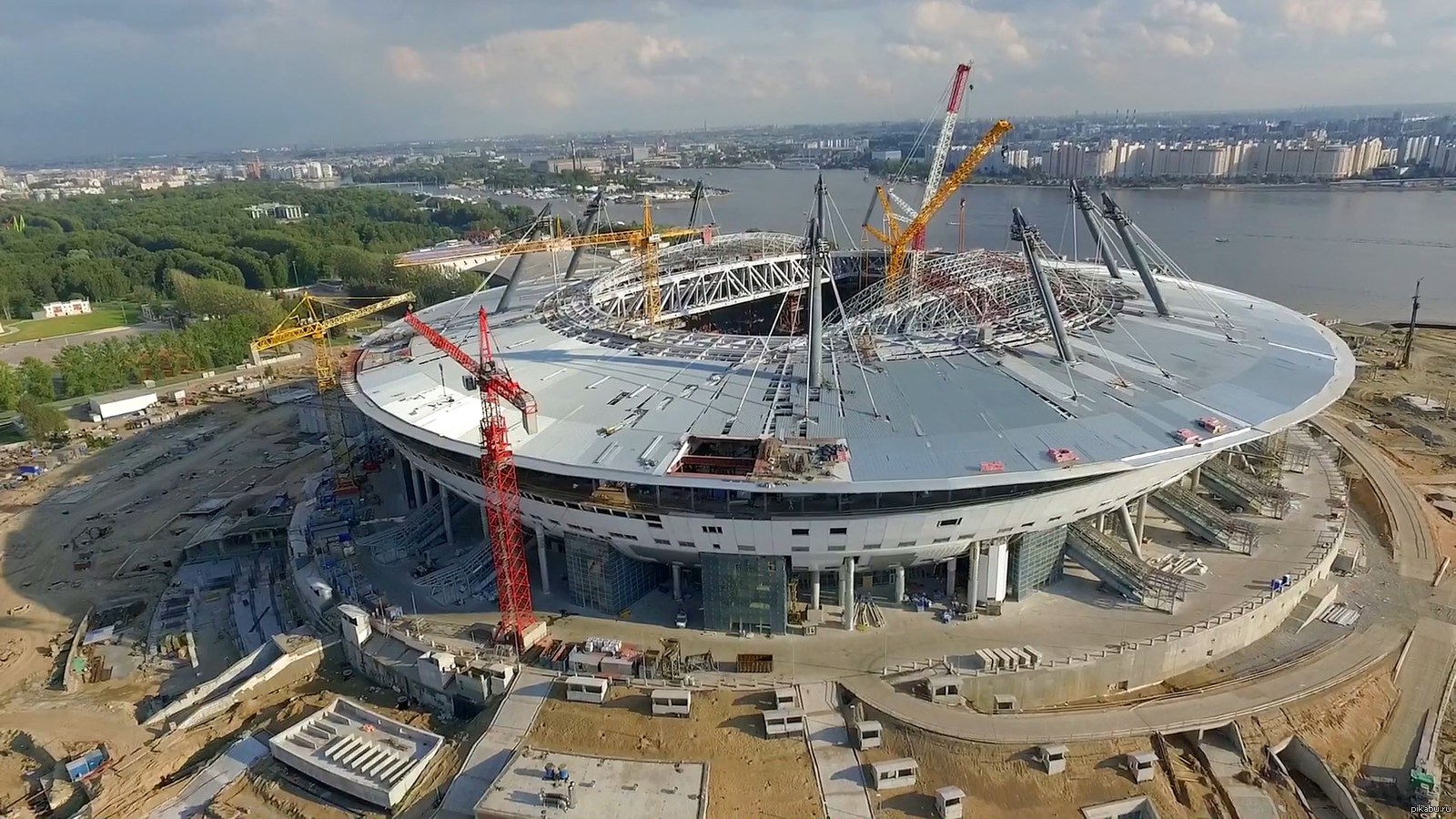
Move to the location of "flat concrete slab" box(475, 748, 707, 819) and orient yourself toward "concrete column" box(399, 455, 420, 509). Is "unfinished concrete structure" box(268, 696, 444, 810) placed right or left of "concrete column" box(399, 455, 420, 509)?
left

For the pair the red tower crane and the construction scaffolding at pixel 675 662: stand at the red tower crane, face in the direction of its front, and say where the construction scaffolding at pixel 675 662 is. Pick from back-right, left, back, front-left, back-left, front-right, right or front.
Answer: back

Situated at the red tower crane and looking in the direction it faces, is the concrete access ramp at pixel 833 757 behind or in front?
behind

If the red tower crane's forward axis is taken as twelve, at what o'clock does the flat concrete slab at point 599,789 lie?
The flat concrete slab is roughly at 7 o'clock from the red tower crane.

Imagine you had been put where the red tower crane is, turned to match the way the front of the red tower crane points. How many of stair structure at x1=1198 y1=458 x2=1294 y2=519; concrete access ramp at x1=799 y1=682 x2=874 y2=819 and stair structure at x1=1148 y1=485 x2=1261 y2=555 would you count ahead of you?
0

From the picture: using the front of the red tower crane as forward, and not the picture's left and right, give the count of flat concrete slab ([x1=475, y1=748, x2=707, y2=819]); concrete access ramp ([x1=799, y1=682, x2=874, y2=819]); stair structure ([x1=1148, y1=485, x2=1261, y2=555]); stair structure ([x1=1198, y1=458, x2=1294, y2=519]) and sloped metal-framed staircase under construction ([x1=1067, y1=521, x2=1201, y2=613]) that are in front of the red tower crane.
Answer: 0

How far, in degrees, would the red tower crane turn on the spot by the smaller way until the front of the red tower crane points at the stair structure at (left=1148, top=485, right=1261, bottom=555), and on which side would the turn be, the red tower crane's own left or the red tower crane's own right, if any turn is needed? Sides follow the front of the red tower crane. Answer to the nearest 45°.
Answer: approximately 135° to the red tower crane's own right

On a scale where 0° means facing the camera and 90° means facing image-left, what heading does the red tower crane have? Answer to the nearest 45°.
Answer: approximately 135°

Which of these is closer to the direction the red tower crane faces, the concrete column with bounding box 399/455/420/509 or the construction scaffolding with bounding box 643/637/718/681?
the concrete column

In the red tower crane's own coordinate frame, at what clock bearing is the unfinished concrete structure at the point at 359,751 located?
The unfinished concrete structure is roughly at 9 o'clock from the red tower crane.

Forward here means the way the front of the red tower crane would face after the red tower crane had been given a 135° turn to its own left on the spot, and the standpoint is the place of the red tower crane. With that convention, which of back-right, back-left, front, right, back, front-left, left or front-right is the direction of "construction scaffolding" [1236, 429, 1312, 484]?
left

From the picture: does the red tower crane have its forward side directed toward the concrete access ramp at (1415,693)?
no

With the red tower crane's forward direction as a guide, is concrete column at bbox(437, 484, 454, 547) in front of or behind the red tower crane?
in front

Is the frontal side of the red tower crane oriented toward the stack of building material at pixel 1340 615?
no

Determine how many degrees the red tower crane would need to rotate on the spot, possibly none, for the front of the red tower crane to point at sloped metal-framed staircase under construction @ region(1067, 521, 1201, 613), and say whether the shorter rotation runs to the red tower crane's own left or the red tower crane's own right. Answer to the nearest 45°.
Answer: approximately 135° to the red tower crane's own right
